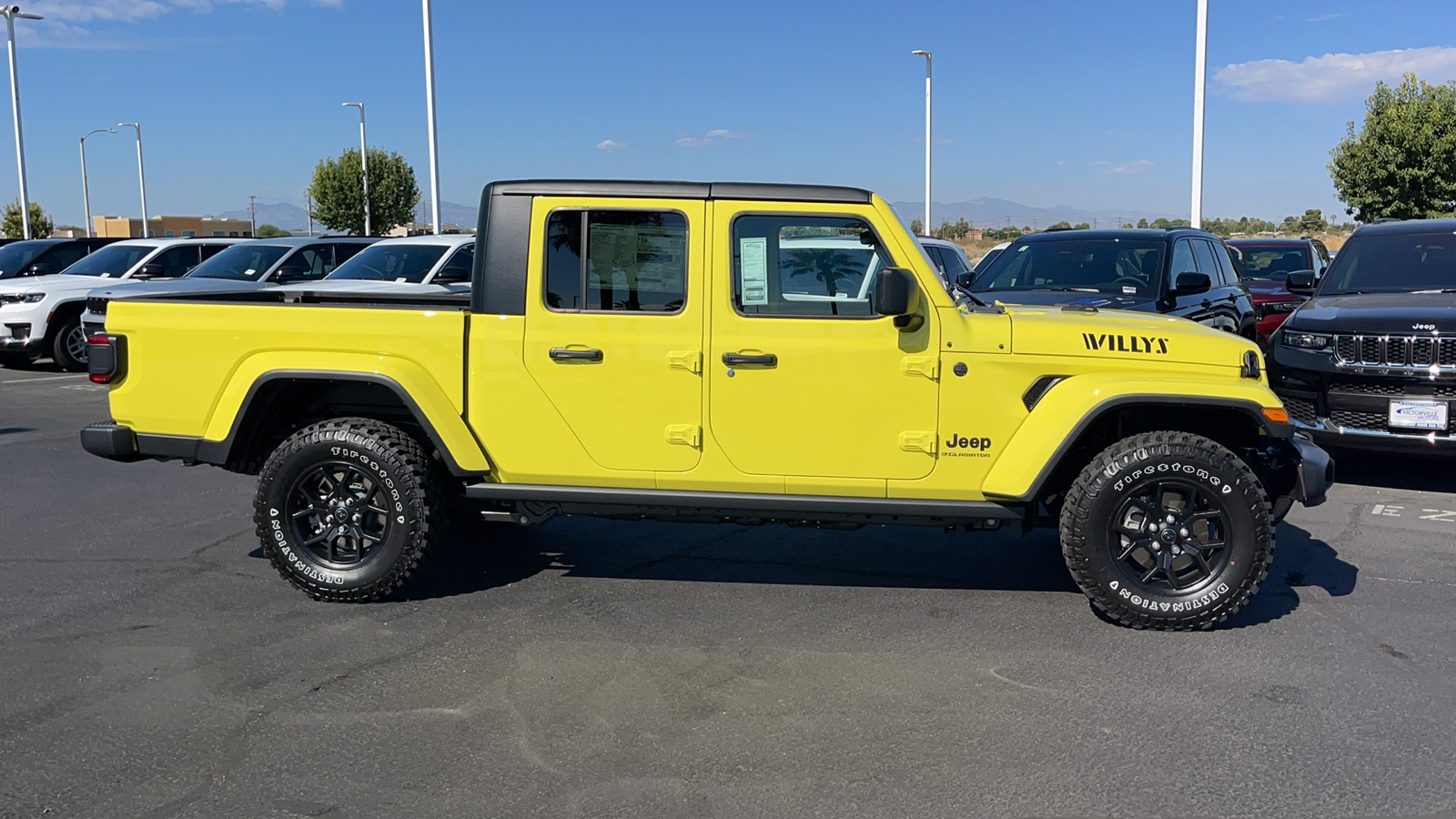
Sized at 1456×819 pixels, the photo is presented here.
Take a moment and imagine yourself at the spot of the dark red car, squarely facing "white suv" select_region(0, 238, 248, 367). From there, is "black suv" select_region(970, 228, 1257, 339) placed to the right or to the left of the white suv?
left

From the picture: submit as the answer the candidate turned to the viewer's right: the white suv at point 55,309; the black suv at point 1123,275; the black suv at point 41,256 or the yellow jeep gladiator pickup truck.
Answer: the yellow jeep gladiator pickup truck

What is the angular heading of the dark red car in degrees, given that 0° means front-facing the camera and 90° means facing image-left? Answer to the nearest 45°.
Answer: approximately 45°

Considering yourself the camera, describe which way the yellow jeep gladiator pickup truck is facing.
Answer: facing to the right of the viewer

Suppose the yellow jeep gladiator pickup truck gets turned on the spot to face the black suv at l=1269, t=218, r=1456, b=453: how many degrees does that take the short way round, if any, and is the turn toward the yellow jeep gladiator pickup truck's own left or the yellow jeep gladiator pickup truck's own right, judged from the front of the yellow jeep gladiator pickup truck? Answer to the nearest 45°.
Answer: approximately 45° to the yellow jeep gladiator pickup truck's own left

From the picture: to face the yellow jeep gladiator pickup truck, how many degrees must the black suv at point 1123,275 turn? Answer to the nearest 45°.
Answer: approximately 45° to its left

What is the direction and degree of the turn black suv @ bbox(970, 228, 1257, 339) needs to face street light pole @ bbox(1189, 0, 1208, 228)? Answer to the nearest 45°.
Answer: approximately 135° to its right

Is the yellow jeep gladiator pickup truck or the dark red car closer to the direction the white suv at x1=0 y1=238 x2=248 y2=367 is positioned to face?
the yellow jeep gladiator pickup truck

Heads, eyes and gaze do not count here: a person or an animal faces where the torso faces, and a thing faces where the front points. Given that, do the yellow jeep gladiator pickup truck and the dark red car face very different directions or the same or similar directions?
very different directions

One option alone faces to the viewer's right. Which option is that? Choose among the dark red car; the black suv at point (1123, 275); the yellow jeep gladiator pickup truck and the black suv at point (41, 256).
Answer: the yellow jeep gladiator pickup truck

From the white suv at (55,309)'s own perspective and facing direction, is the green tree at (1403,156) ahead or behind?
behind

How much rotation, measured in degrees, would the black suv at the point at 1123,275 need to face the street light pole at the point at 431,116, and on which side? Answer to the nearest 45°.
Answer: approximately 90° to its right

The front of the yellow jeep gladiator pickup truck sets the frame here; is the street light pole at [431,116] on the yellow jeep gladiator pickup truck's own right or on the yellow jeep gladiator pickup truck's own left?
on the yellow jeep gladiator pickup truck's own left
